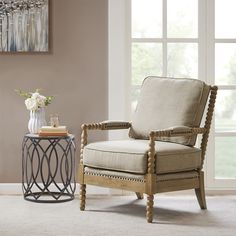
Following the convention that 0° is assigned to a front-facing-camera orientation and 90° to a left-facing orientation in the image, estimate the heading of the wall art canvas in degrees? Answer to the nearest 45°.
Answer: approximately 0°

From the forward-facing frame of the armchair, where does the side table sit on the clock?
The side table is roughly at 3 o'clock from the armchair.

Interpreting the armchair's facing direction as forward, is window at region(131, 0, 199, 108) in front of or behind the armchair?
behind

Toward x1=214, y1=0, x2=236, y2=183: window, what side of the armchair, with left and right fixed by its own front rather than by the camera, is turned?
back

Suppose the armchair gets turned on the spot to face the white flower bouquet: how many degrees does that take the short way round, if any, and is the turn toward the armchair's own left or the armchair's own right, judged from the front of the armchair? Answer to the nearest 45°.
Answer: approximately 90° to the armchair's own right

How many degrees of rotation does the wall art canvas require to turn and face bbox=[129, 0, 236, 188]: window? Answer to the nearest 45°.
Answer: approximately 90° to its left

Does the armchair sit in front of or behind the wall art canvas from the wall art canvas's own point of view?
in front

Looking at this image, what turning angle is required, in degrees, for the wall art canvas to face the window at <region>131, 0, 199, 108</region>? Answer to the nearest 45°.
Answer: approximately 90° to its left

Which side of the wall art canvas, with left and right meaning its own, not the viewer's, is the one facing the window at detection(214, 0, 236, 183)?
left

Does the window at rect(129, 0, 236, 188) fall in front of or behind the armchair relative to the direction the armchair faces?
behind

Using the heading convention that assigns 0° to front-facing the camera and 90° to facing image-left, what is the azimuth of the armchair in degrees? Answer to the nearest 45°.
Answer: approximately 45°
